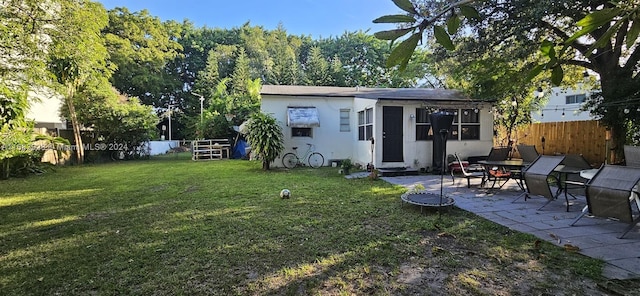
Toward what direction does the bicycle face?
to the viewer's right

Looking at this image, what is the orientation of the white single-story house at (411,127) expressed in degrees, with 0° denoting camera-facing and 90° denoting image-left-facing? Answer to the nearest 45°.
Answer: approximately 0°

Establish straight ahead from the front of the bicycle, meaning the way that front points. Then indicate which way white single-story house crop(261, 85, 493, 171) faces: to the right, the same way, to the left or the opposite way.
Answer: to the right

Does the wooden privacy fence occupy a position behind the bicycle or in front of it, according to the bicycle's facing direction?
in front

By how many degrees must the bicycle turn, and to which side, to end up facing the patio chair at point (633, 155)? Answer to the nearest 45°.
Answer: approximately 45° to its right

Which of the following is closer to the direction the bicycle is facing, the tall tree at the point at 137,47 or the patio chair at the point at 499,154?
the patio chair

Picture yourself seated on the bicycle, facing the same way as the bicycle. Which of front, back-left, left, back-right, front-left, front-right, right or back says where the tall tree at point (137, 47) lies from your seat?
back-left

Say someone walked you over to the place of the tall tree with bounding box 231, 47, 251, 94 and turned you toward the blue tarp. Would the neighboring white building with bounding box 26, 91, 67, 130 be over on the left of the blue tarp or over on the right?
right

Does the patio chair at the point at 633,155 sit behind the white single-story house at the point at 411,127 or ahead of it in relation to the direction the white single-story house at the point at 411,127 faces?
ahead

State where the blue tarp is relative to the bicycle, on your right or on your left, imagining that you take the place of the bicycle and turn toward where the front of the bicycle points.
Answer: on your left

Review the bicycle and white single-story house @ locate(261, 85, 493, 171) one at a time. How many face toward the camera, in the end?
1

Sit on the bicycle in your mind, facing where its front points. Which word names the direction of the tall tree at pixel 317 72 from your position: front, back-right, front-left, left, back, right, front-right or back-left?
left
